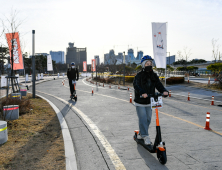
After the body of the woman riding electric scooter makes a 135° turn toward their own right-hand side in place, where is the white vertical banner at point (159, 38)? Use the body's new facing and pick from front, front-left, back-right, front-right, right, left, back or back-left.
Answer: right

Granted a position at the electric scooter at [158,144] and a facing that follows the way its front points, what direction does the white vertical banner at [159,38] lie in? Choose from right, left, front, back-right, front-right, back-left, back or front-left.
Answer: back-left

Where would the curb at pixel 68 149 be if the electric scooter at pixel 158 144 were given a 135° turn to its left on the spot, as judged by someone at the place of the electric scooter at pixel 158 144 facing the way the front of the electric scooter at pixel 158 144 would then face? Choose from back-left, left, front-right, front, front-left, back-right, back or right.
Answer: left

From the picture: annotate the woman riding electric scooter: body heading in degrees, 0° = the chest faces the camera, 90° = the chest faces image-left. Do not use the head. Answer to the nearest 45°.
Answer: approximately 315°
